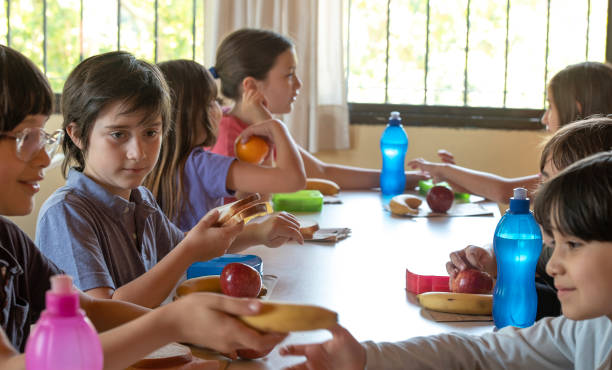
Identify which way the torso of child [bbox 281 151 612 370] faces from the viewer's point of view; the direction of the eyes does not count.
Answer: to the viewer's left

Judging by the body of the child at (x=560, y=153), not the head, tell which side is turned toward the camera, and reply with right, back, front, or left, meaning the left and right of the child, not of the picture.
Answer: left

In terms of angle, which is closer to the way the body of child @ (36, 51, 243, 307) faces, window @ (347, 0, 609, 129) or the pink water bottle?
the pink water bottle

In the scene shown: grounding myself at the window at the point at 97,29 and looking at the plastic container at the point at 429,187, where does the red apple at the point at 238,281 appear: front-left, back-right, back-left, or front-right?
front-right

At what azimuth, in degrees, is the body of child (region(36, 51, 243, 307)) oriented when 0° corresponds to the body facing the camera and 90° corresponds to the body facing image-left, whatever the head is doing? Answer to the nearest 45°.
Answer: approximately 315°

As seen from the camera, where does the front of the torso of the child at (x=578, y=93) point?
to the viewer's left

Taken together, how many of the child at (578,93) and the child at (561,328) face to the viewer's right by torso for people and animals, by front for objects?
0

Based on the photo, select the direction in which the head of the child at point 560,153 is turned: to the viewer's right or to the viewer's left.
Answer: to the viewer's left

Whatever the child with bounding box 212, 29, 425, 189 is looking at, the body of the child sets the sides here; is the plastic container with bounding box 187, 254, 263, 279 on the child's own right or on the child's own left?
on the child's own right
